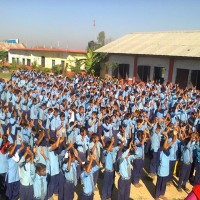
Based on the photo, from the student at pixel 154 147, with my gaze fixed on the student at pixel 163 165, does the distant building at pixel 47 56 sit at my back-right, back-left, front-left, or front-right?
back-right

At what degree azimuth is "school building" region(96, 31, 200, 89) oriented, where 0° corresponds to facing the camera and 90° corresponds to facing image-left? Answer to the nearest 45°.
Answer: approximately 45°

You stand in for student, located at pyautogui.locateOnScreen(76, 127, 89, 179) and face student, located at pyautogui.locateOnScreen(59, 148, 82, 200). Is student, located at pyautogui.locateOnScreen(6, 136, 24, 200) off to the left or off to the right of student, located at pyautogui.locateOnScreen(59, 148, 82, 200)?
right
